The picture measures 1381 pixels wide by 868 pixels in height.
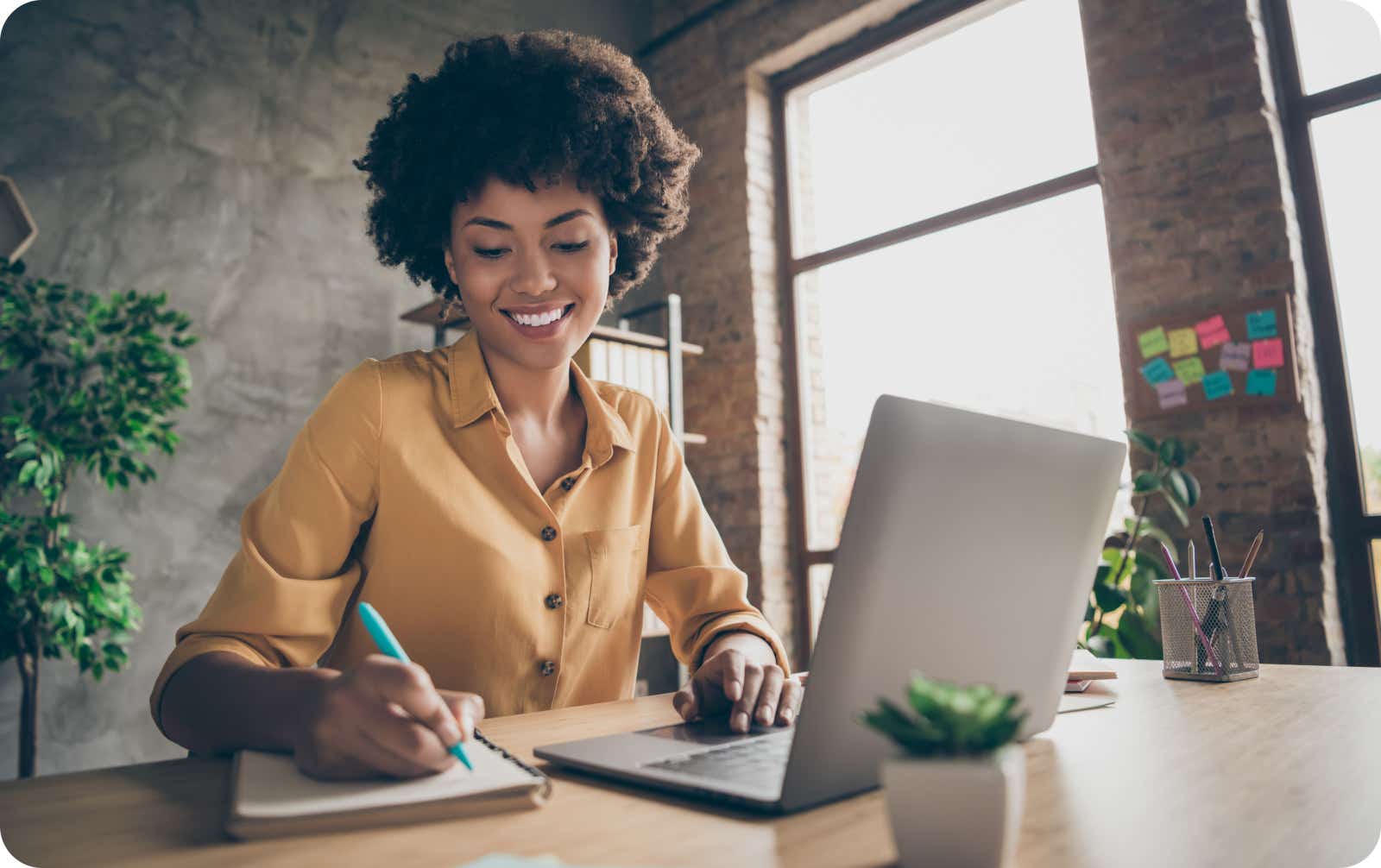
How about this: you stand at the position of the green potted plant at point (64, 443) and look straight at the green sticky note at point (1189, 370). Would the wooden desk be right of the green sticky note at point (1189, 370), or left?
right

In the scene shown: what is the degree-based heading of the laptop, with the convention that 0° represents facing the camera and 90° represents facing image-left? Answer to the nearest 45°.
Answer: approximately 135°

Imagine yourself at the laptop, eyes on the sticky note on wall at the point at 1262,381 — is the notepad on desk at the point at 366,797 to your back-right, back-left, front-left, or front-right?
back-left

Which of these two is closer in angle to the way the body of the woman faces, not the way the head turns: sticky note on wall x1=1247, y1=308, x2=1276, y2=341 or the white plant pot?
the white plant pot

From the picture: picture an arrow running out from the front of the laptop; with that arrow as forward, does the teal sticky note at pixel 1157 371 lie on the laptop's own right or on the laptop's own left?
on the laptop's own right

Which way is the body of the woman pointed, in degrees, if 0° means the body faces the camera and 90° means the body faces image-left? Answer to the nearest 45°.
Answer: approximately 315°

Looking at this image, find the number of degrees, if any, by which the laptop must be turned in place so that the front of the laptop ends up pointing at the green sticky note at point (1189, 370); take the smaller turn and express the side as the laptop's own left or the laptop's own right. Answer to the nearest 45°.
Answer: approximately 90° to the laptop's own right

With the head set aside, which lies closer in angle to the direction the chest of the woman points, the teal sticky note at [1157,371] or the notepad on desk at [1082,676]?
the notepad on desk

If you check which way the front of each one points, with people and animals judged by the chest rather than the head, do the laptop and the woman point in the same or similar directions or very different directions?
very different directions

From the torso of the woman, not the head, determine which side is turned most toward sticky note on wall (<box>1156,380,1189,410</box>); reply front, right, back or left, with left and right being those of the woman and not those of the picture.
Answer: left
